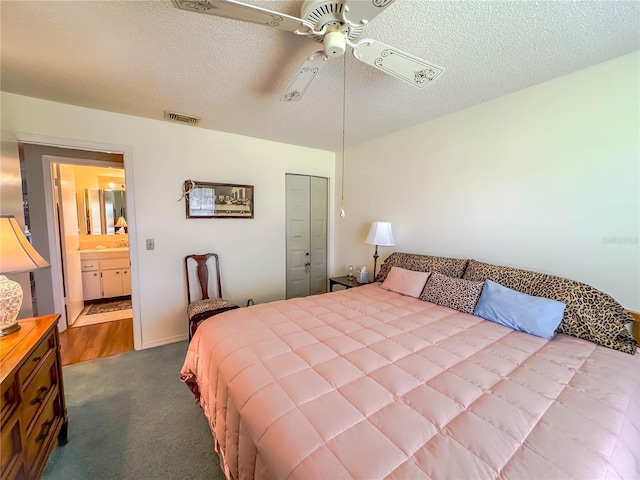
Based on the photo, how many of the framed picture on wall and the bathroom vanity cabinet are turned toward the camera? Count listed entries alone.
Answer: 2

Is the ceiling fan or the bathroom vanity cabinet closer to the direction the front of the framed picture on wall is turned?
the ceiling fan

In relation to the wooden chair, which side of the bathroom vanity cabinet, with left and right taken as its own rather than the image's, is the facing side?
front

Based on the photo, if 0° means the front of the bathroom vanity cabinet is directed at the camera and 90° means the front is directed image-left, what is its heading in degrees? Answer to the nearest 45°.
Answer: approximately 0°

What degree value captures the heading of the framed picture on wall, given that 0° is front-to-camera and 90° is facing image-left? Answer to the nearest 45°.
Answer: approximately 0°

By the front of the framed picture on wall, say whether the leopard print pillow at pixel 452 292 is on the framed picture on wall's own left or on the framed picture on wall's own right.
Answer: on the framed picture on wall's own left

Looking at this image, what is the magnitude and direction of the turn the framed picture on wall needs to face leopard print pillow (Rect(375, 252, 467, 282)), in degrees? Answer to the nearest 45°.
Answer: approximately 45° to its left

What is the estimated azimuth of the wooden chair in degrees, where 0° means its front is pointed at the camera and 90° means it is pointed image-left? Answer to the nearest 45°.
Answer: approximately 315°

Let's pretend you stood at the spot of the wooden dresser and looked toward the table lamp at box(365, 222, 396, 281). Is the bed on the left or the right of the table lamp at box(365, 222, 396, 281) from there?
right

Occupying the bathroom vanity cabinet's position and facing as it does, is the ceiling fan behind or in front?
in front

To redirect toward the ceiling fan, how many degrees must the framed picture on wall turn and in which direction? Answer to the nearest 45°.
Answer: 0° — it already faces it

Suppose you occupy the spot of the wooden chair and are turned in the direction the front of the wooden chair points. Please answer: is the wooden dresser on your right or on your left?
on your right
